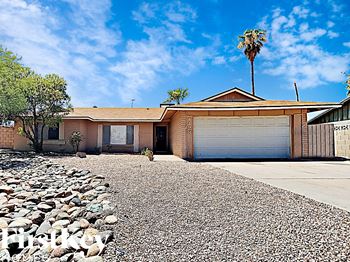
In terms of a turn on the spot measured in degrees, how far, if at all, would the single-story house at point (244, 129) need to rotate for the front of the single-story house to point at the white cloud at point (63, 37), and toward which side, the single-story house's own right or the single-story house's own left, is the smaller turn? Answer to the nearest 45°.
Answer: approximately 90° to the single-story house's own right

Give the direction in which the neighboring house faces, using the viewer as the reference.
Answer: facing the viewer

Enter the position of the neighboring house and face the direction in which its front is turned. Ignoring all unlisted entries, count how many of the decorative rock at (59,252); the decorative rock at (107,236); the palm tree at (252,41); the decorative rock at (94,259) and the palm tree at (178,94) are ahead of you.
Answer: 3

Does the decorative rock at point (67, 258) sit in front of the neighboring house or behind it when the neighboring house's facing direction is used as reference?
in front

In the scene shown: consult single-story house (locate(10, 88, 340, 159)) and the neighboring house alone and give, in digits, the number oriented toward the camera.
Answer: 2

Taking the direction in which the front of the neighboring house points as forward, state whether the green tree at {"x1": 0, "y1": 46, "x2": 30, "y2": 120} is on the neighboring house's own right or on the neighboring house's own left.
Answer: on the neighboring house's own right

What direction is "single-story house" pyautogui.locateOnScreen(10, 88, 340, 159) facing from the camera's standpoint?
toward the camera

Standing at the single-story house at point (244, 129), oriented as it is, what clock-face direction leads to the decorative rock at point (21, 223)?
The decorative rock is roughly at 1 o'clock from the single-story house.

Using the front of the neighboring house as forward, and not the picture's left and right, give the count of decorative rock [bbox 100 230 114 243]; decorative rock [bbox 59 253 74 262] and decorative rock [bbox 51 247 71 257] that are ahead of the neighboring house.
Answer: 3

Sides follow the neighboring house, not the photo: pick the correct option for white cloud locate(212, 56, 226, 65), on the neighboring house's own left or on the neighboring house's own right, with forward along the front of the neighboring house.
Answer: on the neighboring house's own right

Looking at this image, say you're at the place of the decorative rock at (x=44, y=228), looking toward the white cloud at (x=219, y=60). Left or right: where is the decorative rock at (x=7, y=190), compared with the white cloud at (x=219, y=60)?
left

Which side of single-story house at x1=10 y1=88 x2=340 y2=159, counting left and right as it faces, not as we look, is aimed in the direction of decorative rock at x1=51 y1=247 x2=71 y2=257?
front

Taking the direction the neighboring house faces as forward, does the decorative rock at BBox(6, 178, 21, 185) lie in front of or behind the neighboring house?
in front

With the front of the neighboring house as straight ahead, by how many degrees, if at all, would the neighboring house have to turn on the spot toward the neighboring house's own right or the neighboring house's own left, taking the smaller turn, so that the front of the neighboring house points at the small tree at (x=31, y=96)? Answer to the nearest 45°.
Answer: approximately 45° to the neighboring house's own right

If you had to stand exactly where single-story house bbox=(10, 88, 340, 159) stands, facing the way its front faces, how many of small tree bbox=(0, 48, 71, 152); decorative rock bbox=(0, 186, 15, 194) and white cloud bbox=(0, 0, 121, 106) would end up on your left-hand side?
0

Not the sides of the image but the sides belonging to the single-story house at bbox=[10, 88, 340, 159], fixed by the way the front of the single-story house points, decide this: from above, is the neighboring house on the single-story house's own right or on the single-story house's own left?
on the single-story house's own left

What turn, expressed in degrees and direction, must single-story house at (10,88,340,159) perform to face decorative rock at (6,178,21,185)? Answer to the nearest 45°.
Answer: approximately 45° to its right
